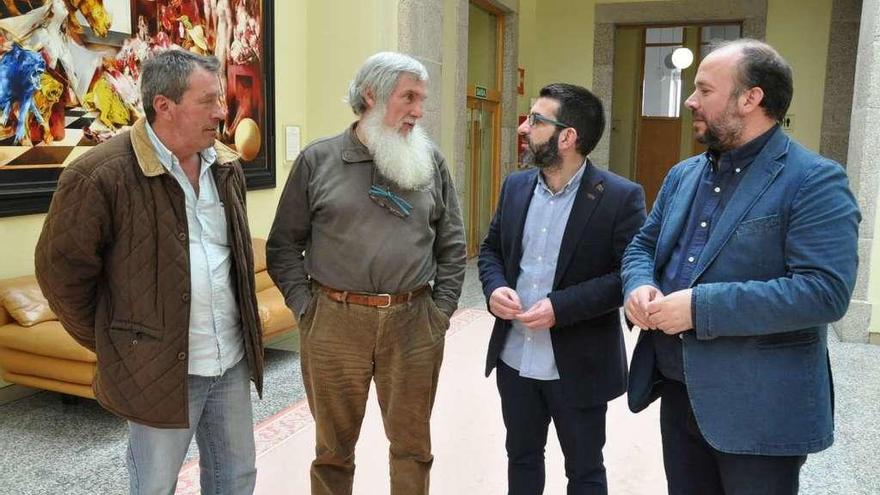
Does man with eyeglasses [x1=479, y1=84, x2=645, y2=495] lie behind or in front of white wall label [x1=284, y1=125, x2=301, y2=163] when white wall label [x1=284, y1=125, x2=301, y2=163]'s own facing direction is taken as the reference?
in front

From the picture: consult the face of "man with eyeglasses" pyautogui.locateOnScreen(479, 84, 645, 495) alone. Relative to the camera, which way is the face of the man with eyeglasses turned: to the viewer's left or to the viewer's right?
to the viewer's left

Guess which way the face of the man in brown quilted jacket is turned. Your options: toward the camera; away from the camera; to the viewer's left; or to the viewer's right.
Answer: to the viewer's right

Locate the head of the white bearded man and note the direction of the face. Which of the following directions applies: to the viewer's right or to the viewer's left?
to the viewer's right

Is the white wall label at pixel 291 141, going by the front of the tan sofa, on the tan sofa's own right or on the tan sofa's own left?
on the tan sofa's own left

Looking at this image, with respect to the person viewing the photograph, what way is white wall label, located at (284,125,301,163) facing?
facing the viewer and to the right of the viewer

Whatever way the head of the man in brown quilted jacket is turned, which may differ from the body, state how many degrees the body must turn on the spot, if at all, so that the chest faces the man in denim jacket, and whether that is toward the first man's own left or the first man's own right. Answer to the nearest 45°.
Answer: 0° — they already face them

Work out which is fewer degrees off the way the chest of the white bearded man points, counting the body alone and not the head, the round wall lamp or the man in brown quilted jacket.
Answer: the man in brown quilted jacket

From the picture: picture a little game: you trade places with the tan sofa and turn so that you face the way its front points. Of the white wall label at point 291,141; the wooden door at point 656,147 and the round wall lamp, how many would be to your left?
3

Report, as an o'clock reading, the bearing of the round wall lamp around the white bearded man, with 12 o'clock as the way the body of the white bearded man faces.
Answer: The round wall lamp is roughly at 7 o'clock from the white bearded man.

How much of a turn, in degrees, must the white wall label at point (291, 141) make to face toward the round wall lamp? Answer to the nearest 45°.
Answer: approximately 90° to its left

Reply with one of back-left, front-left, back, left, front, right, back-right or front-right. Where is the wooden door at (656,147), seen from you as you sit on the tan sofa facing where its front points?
left

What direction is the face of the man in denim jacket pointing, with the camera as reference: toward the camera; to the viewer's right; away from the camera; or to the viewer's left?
to the viewer's left
